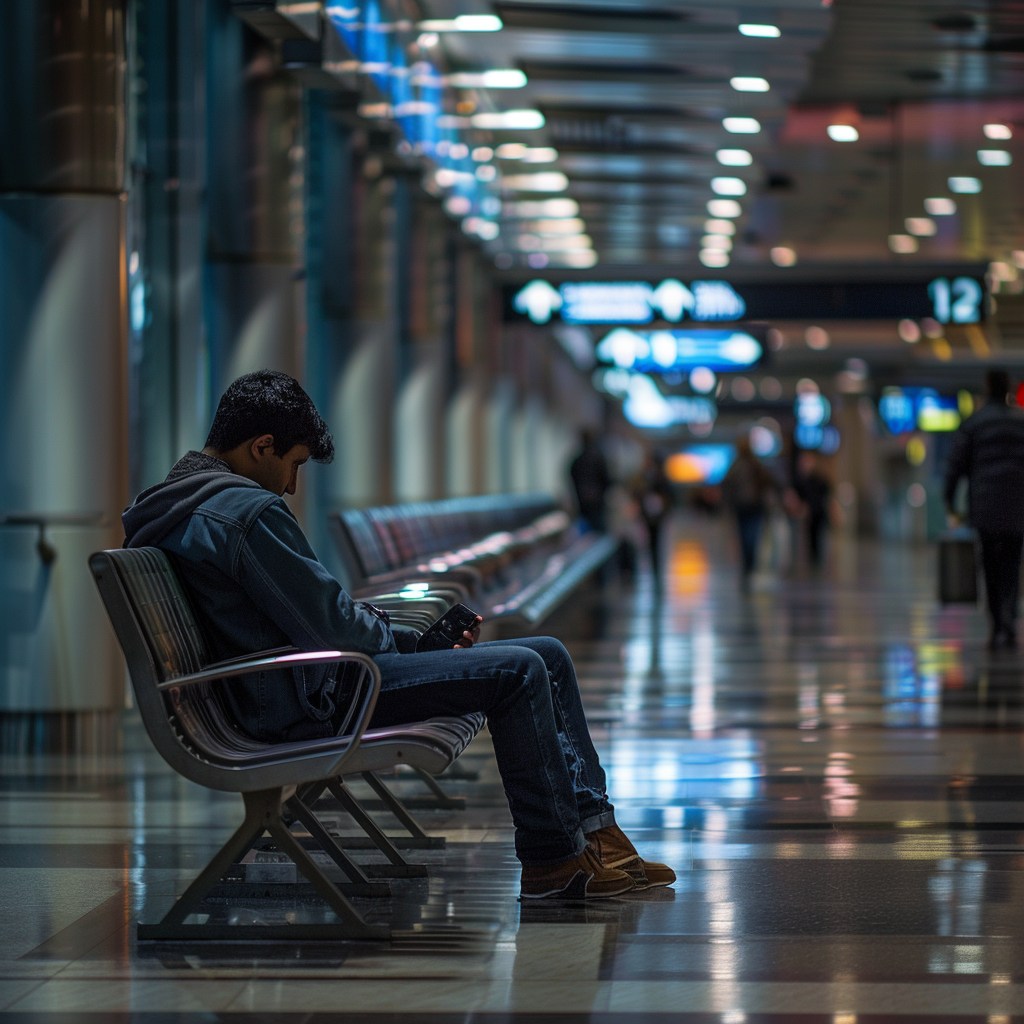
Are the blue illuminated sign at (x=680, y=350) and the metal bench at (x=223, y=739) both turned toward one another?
no

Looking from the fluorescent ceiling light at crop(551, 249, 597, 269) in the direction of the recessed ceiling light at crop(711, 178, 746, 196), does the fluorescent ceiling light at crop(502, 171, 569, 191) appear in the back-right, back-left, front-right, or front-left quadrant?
front-right

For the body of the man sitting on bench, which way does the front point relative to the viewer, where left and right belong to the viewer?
facing to the right of the viewer

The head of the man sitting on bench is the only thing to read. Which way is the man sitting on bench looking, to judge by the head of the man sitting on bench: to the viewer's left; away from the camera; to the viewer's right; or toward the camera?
to the viewer's right

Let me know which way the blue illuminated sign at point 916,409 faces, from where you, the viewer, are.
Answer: facing the viewer

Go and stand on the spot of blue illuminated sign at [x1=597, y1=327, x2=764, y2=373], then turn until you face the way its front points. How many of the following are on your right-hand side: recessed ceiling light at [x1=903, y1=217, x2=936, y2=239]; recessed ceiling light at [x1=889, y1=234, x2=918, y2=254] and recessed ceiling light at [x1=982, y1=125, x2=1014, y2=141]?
0

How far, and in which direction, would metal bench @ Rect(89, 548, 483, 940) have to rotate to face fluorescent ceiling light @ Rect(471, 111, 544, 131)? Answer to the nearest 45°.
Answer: approximately 90° to its left

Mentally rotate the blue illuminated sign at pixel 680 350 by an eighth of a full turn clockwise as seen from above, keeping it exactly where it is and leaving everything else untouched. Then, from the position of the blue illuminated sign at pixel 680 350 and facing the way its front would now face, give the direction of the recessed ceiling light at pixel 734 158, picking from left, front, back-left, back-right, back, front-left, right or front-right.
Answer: front-left

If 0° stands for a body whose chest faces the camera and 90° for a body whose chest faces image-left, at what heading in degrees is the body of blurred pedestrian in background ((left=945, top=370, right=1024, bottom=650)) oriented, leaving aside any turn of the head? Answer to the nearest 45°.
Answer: approximately 180°

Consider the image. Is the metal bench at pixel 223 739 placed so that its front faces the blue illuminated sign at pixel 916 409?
no

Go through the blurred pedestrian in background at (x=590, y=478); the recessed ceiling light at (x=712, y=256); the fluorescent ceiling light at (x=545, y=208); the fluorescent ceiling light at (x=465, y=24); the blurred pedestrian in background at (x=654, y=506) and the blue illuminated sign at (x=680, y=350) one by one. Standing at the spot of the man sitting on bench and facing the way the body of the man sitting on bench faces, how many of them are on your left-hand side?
6

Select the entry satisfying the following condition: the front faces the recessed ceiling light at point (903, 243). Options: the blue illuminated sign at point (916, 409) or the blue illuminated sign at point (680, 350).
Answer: the blue illuminated sign at point (916, 409)

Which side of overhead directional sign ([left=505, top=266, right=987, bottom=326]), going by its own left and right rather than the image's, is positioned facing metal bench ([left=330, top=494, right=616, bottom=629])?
front

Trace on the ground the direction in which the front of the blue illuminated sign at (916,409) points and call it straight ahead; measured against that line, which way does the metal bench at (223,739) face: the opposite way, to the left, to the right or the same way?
to the left

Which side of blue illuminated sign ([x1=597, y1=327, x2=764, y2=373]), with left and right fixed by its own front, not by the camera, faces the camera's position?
front

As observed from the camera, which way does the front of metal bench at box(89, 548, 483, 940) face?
facing to the right of the viewer

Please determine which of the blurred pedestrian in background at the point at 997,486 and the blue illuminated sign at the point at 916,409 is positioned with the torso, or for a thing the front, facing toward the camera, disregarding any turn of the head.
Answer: the blue illuminated sign
